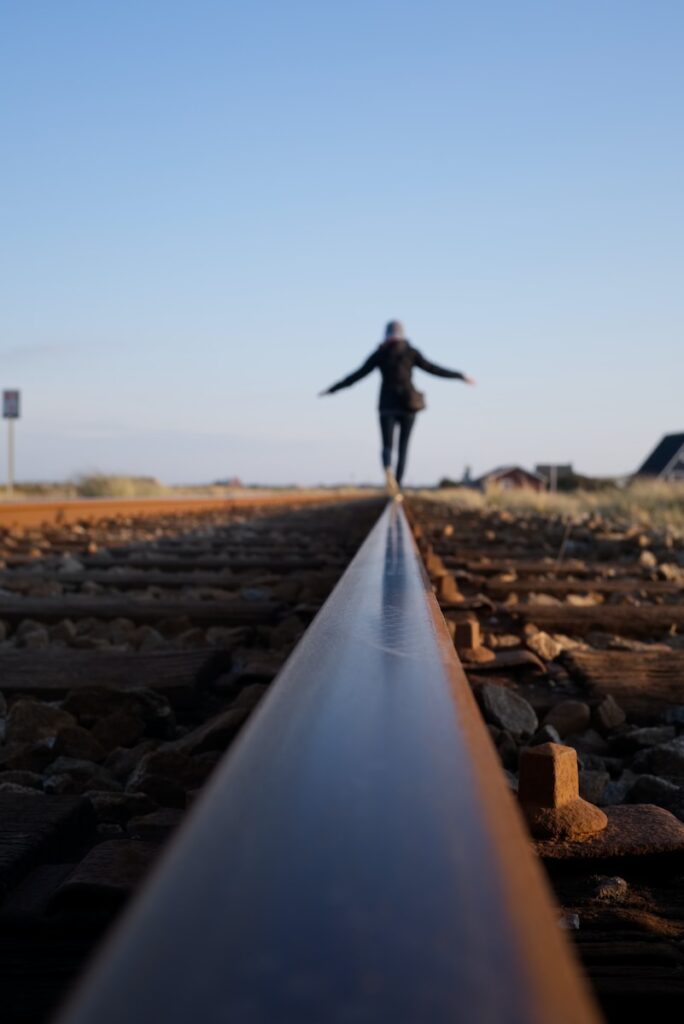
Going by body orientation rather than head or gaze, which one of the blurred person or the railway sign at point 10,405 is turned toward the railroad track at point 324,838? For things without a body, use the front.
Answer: the railway sign

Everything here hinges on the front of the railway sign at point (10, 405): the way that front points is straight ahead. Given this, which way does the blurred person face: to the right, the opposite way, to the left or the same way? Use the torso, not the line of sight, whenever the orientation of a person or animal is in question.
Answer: the opposite way

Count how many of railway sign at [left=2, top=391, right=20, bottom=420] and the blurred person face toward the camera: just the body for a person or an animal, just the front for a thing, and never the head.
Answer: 1

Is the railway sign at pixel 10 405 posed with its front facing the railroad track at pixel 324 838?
yes

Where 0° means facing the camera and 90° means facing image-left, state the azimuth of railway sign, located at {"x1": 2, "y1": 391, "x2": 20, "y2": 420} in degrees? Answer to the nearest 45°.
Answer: approximately 0°

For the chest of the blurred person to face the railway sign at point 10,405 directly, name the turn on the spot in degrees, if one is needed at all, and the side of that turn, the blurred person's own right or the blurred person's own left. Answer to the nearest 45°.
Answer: approximately 45° to the blurred person's own left

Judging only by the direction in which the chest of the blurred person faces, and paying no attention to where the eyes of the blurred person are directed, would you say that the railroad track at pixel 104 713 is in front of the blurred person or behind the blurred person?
behind

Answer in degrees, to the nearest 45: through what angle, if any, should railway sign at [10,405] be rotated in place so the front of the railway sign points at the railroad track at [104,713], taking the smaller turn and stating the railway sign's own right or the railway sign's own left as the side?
0° — it already faces it

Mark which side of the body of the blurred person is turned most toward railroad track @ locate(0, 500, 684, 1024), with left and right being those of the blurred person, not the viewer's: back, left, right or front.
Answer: back

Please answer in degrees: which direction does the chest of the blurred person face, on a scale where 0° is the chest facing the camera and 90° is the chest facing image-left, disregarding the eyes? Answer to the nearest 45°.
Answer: approximately 180°
